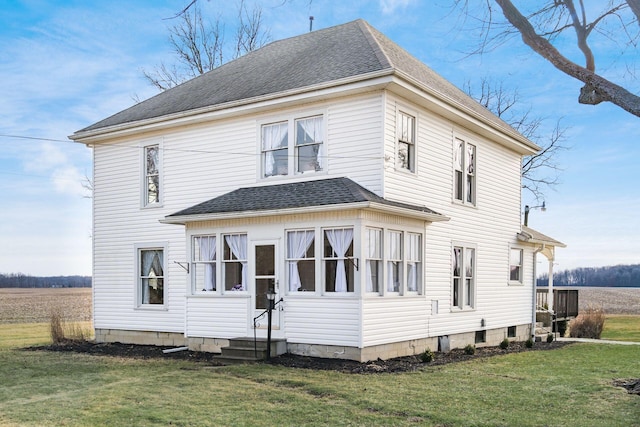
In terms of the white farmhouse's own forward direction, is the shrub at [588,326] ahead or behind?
behind

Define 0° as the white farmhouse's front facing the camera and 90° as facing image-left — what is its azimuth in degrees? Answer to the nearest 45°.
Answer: approximately 45°
